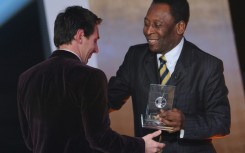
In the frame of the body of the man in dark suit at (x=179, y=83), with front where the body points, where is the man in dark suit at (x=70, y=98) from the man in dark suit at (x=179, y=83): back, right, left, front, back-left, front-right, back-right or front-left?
front

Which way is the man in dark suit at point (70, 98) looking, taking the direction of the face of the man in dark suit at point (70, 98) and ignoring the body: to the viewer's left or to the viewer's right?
to the viewer's right

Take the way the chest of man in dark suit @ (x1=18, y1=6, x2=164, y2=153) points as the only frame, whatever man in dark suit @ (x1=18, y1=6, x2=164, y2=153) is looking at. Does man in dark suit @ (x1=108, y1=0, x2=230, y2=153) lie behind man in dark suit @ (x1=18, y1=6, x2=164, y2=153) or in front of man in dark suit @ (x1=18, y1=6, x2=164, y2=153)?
in front

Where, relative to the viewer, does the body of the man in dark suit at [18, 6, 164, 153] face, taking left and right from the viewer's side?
facing away from the viewer and to the right of the viewer

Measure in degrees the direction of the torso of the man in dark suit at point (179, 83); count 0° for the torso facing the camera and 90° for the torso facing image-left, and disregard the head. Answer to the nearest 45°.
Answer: approximately 45°

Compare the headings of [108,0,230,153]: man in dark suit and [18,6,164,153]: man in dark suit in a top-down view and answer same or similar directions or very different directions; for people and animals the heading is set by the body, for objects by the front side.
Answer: very different directions
